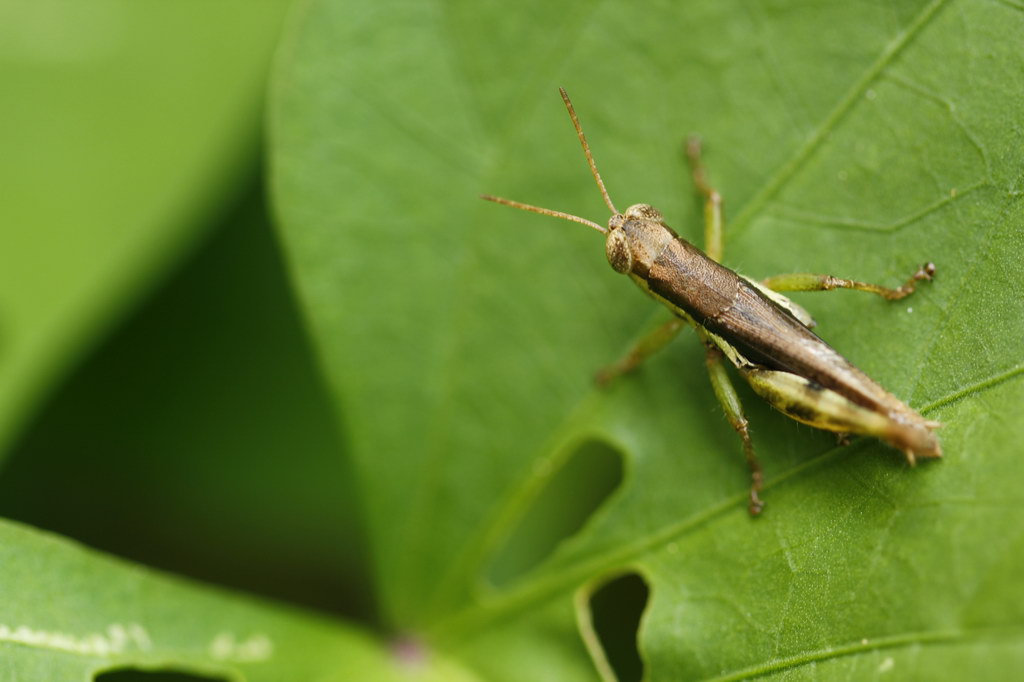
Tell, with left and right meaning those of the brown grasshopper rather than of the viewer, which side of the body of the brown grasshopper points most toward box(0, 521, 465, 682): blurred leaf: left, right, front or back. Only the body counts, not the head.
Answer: left

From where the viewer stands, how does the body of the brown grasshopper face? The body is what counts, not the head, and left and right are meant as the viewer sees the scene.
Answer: facing away from the viewer and to the left of the viewer
